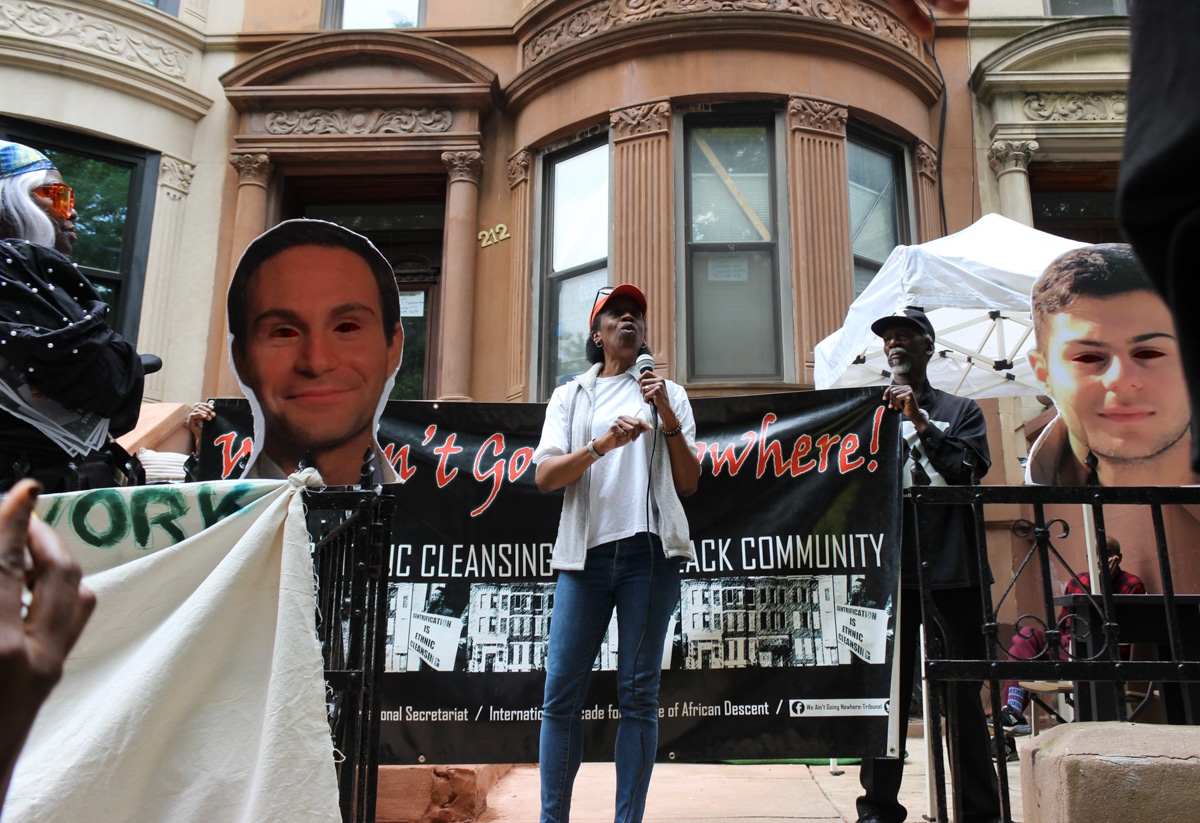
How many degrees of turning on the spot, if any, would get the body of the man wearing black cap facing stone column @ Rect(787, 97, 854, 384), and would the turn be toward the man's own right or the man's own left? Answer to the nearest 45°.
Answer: approximately 135° to the man's own right

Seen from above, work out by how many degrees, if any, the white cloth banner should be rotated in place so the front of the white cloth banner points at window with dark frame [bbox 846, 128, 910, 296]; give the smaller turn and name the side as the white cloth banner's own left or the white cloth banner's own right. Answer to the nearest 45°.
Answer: approximately 135° to the white cloth banner's own left

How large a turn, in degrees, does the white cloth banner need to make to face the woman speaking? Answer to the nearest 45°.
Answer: approximately 90° to its left

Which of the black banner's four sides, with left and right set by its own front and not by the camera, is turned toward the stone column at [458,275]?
back

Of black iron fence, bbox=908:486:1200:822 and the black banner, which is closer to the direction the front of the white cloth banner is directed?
the black iron fence

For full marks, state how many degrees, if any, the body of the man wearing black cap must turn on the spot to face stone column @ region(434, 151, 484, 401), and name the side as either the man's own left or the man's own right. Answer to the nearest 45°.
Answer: approximately 90° to the man's own right

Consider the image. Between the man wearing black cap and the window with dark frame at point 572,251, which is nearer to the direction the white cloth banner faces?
the man wearing black cap

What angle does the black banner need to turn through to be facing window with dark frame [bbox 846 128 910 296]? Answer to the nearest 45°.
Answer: approximately 135° to its left
